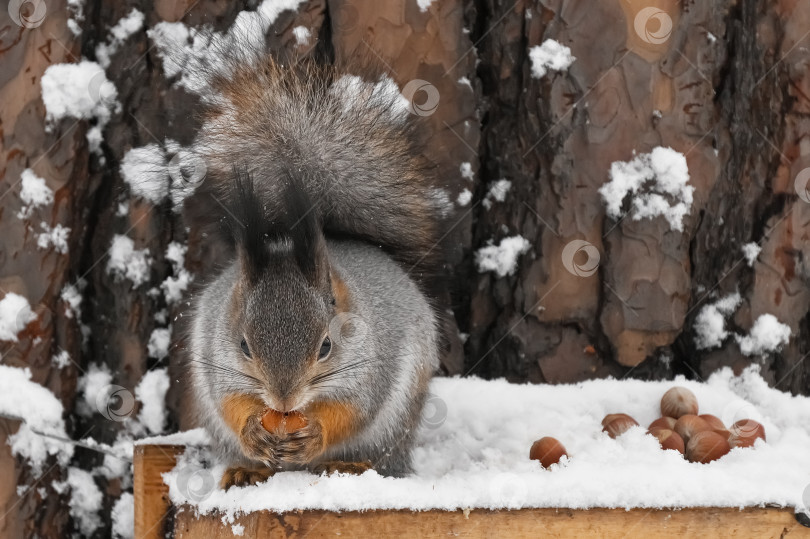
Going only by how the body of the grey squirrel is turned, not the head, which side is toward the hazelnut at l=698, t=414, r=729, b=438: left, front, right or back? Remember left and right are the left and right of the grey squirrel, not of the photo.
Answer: left

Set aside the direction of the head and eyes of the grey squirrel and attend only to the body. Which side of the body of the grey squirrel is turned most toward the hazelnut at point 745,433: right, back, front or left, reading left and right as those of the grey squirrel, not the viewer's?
left

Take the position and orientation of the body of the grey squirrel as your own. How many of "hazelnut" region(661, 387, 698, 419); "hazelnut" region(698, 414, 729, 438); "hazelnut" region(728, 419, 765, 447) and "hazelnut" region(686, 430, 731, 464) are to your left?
4

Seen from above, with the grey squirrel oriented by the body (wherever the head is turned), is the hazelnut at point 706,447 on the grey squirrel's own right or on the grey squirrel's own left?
on the grey squirrel's own left

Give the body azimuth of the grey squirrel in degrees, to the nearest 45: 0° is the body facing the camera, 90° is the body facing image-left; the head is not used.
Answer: approximately 0°

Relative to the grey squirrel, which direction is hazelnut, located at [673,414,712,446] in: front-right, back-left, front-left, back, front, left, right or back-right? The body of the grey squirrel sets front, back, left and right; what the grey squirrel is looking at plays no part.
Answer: left

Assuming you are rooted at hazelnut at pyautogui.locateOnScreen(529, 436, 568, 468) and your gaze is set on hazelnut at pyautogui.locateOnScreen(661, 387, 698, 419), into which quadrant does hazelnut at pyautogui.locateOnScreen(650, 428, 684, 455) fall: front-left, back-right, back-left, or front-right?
front-right

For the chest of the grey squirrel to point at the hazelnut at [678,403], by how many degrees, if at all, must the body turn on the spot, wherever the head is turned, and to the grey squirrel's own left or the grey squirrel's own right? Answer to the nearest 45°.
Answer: approximately 90° to the grey squirrel's own left

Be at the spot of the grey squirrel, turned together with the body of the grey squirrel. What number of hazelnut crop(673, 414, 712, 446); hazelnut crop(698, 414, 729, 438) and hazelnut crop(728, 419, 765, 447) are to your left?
3

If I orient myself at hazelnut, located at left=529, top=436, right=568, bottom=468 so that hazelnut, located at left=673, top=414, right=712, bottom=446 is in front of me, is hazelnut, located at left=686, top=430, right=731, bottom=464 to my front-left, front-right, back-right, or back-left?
front-right

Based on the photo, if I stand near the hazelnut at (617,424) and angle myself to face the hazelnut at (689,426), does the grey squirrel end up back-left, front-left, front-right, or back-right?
back-right

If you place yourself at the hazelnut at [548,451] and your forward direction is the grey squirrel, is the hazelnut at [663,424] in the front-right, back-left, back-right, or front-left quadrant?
back-right
